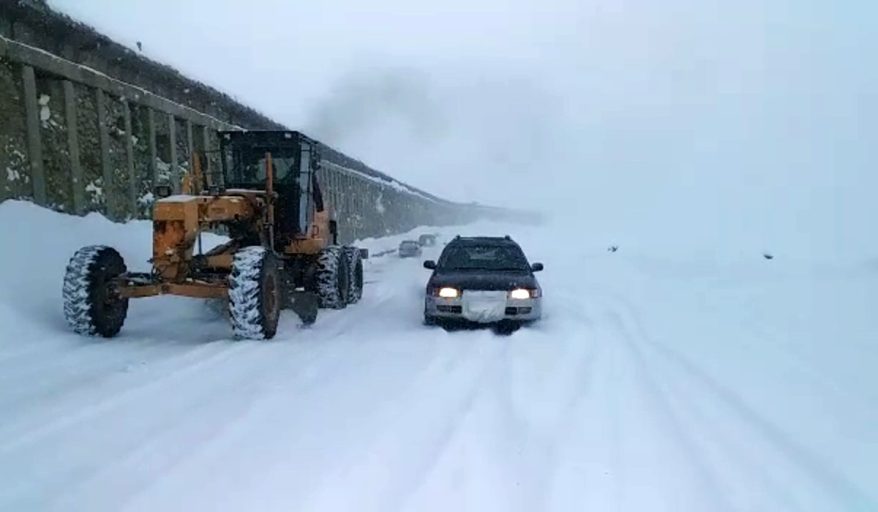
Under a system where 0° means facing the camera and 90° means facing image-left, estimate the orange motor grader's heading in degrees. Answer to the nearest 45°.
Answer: approximately 45°

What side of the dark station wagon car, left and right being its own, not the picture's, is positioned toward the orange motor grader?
right

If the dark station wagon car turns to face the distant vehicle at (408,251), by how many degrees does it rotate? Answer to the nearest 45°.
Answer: approximately 180°

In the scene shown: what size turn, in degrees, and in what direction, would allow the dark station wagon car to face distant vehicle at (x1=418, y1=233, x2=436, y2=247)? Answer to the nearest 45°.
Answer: approximately 180°
